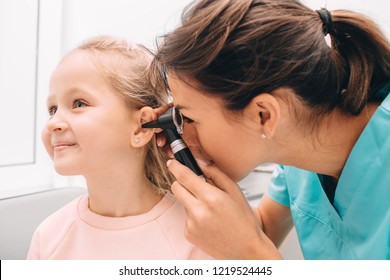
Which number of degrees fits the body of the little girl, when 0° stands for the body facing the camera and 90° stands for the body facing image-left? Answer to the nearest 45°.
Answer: approximately 45°

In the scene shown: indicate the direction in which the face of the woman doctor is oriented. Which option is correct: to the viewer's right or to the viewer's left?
to the viewer's left

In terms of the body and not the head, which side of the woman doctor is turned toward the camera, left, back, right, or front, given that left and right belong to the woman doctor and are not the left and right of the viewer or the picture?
left
